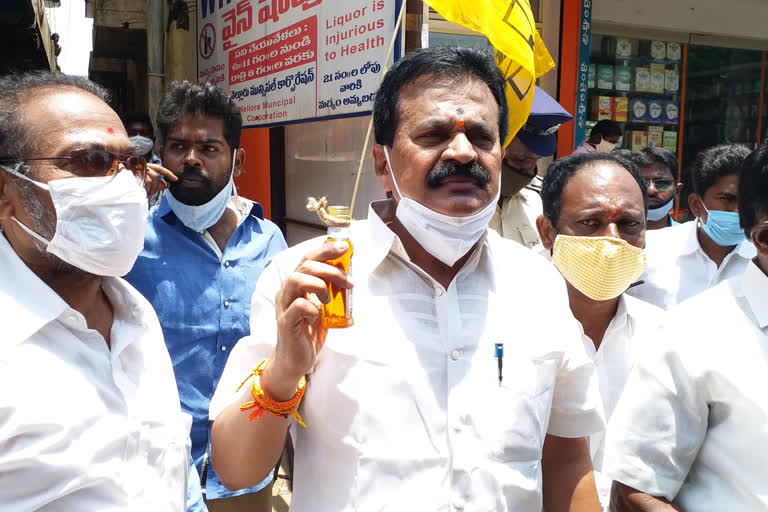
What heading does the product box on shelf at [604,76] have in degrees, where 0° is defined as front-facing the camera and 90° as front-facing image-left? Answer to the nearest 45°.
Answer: approximately 0°

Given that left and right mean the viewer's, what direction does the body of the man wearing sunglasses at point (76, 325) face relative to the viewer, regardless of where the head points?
facing the viewer and to the right of the viewer

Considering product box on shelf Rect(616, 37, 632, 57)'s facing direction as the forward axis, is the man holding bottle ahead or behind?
ahead

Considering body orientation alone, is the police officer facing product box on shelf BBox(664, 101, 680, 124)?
no

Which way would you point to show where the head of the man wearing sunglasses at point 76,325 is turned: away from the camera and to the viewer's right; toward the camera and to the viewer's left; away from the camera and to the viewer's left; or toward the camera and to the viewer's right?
toward the camera and to the viewer's right

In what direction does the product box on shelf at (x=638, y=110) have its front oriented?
toward the camera

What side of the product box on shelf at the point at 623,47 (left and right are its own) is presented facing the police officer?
front

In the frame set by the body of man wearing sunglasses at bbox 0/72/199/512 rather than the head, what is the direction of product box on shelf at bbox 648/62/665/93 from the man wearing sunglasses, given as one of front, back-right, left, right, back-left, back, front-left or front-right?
left

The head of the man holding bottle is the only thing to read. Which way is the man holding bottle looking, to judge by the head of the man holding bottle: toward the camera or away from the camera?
toward the camera

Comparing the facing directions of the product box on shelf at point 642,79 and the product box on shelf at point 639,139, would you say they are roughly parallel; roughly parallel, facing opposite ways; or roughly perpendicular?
roughly parallel

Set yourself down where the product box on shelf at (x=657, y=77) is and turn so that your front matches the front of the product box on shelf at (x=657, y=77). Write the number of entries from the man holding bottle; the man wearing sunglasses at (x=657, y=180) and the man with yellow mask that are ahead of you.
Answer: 3

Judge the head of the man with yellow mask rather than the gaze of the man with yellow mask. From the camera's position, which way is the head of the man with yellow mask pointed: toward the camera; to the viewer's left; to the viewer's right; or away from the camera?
toward the camera

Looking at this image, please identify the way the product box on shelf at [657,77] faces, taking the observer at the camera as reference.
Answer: facing the viewer

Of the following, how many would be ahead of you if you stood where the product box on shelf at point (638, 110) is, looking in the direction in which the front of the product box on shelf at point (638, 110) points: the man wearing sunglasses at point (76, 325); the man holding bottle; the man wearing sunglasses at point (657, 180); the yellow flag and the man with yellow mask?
5

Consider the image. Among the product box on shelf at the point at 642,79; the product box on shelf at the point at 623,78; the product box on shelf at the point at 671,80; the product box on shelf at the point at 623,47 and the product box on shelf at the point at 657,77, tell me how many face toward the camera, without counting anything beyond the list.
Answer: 5

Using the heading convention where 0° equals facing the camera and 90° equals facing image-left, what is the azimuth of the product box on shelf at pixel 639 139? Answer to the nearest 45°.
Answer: approximately 0°

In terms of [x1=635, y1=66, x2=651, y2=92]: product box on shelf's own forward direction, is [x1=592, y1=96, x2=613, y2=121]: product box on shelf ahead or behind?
ahead
